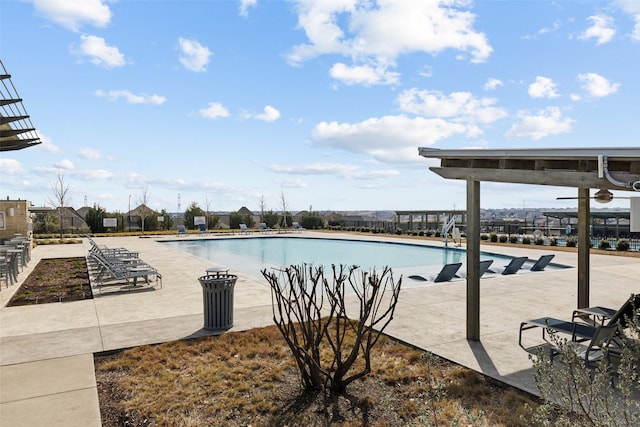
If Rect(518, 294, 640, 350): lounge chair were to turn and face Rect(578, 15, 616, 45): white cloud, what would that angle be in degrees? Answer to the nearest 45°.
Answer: approximately 45° to its right

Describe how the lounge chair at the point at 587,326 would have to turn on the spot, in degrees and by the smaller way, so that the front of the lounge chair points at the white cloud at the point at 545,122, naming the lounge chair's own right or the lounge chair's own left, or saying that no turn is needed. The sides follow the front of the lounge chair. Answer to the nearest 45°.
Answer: approximately 45° to the lounge chair's own right

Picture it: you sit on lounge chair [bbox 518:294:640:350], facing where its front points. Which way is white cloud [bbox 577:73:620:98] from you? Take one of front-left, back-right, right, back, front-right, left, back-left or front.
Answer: front-right

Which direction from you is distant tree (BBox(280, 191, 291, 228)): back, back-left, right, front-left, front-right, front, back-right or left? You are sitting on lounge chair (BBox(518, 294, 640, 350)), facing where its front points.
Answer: front

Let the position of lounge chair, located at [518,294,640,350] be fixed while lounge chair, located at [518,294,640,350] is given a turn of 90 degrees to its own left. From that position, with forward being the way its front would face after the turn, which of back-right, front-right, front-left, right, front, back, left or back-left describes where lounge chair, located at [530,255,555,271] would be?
back-right

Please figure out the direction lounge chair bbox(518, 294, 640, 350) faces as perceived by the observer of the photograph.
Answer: facing away from the viewer and to the left of the viewer

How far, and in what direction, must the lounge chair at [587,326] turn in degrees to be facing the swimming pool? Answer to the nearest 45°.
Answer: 0° — it already faces it

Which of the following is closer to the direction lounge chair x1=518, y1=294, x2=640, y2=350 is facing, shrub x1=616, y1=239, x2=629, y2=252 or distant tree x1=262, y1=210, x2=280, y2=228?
the distant tree

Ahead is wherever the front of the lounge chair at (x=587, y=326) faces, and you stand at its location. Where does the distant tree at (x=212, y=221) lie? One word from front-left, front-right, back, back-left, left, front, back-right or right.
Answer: front

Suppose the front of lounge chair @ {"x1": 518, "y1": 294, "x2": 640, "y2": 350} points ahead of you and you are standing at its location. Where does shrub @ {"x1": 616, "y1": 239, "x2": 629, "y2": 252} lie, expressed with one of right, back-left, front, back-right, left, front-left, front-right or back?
front-right

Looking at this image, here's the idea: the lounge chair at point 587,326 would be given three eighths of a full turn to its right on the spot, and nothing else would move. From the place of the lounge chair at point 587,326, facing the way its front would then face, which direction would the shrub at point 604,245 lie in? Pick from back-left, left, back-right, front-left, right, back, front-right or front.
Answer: left
